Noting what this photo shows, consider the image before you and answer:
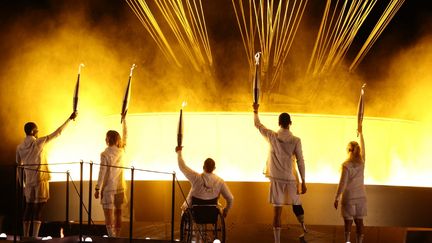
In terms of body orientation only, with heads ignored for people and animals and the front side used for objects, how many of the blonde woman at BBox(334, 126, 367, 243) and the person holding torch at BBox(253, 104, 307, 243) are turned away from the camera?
2

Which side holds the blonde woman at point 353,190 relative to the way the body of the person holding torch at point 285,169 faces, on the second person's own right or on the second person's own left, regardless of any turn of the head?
on the second person's own right

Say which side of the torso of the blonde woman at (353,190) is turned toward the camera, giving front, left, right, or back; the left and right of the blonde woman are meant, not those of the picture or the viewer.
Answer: back

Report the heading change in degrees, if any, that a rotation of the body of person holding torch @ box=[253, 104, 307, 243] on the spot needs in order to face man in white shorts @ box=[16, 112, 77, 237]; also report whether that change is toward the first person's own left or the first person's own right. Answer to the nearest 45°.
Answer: approximately 90° to the first person's own left

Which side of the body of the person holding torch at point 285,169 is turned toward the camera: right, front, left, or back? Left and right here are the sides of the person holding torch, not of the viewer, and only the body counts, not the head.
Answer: back

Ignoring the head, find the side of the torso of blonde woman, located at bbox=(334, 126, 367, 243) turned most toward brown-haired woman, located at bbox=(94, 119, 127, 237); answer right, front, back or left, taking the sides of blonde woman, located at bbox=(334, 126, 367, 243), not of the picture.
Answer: left

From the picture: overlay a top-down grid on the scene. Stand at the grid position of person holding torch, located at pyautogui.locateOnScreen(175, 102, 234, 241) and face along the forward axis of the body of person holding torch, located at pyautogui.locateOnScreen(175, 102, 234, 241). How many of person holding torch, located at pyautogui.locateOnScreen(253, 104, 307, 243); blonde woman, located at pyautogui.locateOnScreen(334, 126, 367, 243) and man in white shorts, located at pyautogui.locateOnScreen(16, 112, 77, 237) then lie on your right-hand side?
2

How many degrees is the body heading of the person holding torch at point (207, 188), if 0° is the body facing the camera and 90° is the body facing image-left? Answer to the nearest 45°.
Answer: approximately 180°

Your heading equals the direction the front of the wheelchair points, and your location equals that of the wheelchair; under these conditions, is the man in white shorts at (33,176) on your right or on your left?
on your left

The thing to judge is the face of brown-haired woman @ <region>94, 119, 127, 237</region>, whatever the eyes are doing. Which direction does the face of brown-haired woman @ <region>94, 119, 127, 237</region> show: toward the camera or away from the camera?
away from the camera

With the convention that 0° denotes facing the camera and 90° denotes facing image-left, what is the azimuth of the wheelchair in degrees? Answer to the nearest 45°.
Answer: approximately 180°
